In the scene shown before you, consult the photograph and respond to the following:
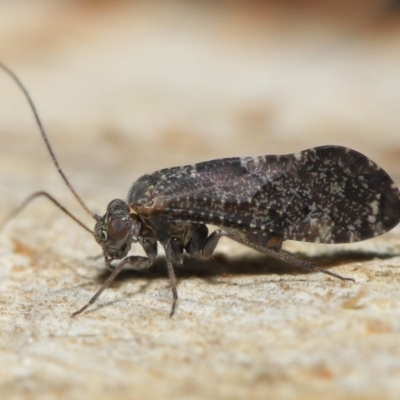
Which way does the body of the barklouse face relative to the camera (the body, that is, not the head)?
to the viewer's left
